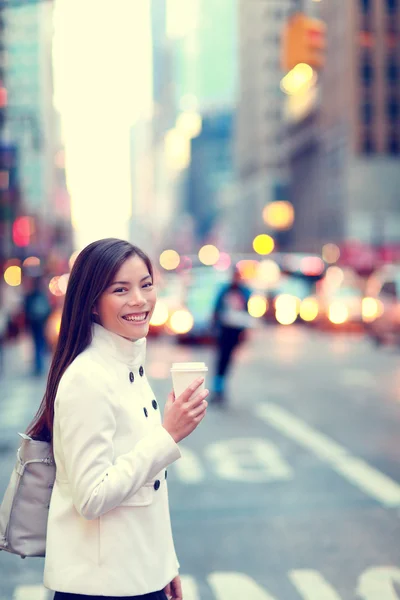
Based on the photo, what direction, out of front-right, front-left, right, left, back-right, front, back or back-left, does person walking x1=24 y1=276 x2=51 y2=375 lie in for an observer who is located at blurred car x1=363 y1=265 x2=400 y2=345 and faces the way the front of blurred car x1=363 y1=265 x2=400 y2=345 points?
front-right

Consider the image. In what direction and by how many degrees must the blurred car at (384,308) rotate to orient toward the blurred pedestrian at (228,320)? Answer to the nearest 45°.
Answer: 0° — it already faces them

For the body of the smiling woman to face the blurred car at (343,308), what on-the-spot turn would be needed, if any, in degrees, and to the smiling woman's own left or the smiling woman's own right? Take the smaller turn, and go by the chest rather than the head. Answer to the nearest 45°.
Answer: approximately 135° to the smiling woman's own left

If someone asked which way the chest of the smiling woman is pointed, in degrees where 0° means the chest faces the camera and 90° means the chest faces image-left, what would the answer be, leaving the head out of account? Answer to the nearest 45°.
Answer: approximately 315°

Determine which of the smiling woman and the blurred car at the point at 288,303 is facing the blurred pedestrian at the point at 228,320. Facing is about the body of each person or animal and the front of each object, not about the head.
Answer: the blurred car

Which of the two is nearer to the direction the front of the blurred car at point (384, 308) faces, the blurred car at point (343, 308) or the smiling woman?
the smiling woman

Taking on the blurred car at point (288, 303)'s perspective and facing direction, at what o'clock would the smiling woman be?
The smiling woman is roughly at 12 o'clock from the blurred car.

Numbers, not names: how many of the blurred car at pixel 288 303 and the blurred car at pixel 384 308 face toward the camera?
2
